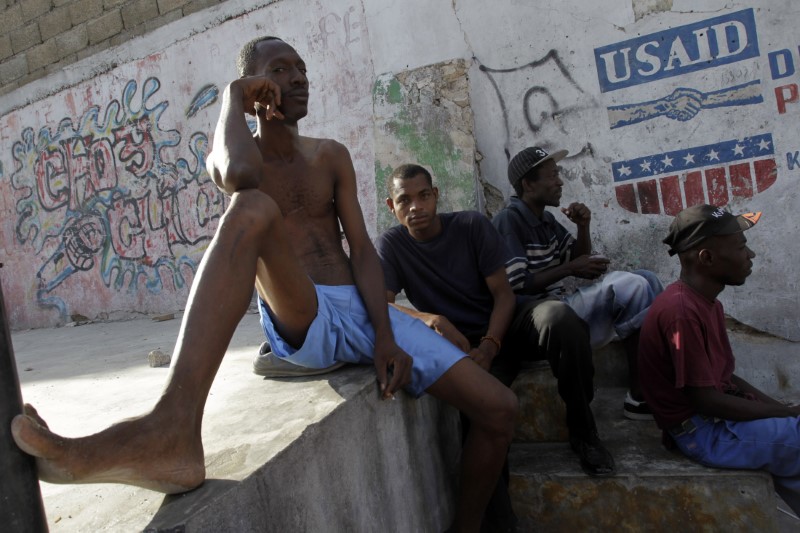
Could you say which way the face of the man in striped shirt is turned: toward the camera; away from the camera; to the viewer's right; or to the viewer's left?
to the viewer's right

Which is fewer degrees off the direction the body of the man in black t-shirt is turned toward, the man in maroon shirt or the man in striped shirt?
the man in maroon shirt

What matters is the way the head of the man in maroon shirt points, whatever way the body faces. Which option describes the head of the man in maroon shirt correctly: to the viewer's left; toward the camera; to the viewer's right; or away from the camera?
to the viewer's right

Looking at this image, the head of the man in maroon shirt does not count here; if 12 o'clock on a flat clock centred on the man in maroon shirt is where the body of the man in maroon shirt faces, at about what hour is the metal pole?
The metal pole is roughly at 4 o'clock from the man in maroon shirt.

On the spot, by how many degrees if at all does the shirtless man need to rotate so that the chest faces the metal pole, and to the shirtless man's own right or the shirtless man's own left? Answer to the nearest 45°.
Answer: approximately 45° to the shirtless man's own right

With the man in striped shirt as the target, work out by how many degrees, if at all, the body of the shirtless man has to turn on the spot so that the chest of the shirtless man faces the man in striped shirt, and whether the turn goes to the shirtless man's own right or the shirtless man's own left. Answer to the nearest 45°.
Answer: approximately 135° to the shirtless man's own left

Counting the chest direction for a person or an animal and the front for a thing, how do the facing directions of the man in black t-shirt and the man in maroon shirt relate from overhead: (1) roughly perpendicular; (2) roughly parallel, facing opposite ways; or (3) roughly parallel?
roughly perpendicular

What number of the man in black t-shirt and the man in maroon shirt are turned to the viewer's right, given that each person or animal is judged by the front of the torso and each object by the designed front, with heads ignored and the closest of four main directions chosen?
1

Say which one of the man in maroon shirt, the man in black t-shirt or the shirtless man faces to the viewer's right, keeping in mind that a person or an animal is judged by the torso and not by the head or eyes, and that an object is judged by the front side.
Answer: the man in maroon shirt

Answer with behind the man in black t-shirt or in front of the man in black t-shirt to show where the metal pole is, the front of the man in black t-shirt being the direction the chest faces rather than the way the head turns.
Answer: in front

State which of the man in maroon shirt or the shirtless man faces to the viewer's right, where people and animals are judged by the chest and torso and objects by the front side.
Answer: the man in maroon shirt

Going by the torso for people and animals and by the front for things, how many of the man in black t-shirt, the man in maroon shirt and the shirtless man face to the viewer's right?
1

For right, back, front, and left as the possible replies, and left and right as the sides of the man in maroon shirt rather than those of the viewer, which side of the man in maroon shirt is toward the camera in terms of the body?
right
